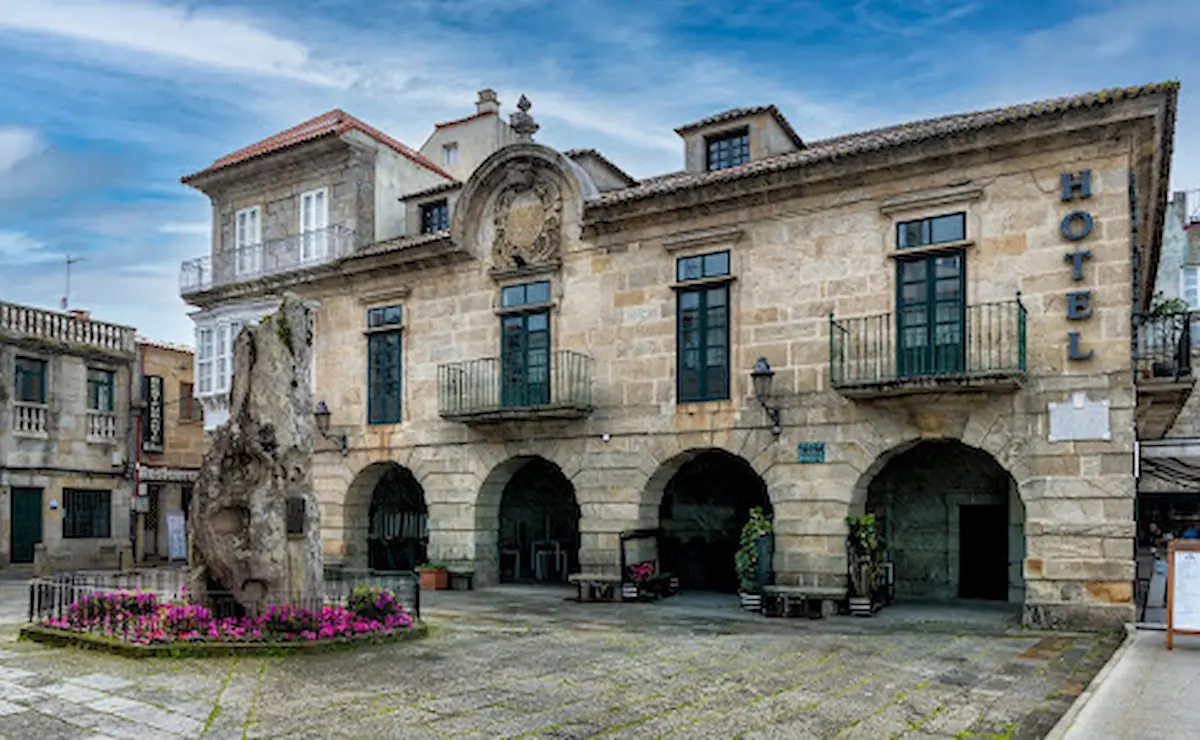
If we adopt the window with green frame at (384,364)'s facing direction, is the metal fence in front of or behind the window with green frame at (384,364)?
in front

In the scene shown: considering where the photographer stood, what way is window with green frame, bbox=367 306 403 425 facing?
facing the viewer and to the left of the viewer

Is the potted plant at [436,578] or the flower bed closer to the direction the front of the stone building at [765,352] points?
the flower bed

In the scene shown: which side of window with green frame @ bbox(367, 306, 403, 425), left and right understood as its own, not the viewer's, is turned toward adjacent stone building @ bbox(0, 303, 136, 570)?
right

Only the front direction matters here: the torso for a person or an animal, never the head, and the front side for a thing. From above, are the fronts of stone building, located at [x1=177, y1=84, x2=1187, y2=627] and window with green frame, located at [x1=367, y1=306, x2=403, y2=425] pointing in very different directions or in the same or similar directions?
same or similar directions

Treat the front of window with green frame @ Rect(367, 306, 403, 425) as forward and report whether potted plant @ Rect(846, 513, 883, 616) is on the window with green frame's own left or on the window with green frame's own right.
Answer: on the window with green frame's own left

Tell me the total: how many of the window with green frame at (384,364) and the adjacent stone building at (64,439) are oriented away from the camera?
0

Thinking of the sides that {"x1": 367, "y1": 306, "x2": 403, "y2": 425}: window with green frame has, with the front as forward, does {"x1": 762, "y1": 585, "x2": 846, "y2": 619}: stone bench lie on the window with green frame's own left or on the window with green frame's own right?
on the window with green frame's own left

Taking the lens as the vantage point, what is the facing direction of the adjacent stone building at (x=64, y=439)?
facing the viewer and to the right of the viewer

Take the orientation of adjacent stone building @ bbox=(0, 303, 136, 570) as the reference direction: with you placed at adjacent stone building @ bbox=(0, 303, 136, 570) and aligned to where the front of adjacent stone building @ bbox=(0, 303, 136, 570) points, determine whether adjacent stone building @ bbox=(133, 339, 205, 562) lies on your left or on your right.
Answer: on your left

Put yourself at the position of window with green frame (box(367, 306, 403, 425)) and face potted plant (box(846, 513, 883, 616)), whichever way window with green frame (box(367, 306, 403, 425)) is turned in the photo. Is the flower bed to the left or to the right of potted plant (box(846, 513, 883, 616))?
right
